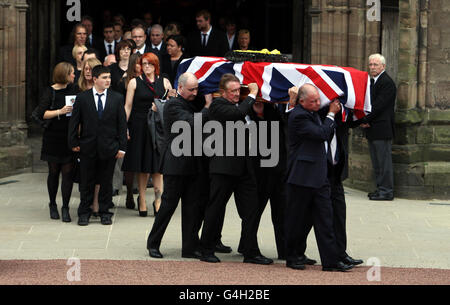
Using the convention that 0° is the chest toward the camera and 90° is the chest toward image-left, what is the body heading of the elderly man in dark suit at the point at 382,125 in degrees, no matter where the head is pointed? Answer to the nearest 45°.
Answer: approximately 90°

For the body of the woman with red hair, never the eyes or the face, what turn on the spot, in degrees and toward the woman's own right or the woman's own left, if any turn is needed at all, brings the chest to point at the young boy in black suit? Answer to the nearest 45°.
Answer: approximately 45° to the woman's own right

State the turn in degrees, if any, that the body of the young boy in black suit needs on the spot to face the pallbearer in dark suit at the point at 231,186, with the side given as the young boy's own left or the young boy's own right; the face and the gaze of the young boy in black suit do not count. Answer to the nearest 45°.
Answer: approximately 45° to the young boy's own left

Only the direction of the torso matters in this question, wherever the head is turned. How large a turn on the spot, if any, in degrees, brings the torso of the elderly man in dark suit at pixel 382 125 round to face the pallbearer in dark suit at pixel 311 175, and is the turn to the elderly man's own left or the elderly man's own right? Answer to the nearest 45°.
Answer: approximately 90° to the elderly man's own left

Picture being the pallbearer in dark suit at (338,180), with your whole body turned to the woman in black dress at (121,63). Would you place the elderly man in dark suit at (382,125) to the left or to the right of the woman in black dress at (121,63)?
right

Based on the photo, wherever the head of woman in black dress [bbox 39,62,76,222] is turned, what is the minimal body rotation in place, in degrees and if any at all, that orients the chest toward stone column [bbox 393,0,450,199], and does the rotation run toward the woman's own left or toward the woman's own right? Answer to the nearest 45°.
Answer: approximately 45° to the woman's own left

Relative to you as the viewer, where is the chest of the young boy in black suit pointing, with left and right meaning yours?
facing the viewer

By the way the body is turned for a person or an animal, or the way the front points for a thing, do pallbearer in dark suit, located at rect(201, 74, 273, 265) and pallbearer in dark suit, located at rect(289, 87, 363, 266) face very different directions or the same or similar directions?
same or similar directions

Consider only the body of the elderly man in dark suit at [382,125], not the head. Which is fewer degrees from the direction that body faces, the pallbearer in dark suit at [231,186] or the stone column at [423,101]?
the pallbearer in dark suit

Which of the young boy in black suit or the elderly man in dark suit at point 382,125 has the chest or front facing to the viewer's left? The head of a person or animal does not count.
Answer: the elderly man in dark suit
